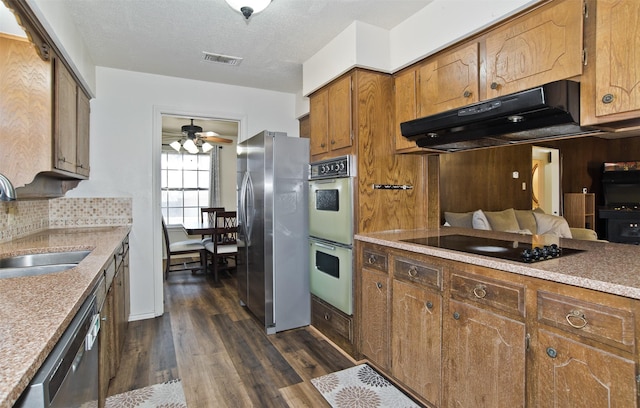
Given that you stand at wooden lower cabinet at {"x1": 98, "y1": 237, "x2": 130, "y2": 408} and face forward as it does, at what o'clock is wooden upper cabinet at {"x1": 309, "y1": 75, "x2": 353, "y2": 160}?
The wooden upper cabinet is roughly at 12 o'clock from the wooden lower cabinet.

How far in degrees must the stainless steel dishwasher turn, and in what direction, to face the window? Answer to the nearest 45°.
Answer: approximately 90° to its left

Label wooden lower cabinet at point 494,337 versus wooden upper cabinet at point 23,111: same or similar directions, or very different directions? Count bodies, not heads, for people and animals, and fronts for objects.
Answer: very different directions

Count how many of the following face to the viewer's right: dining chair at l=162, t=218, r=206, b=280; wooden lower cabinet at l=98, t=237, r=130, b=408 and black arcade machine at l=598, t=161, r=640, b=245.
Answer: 2

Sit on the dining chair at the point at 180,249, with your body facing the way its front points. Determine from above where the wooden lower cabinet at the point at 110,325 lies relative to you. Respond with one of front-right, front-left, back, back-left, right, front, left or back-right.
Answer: right

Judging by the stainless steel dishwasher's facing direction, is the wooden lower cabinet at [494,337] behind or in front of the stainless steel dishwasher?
in front

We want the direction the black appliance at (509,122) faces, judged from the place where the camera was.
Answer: facing the viewer and to the left of the viewer

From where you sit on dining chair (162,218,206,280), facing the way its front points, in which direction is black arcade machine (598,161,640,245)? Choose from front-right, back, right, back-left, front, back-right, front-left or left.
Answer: front-right

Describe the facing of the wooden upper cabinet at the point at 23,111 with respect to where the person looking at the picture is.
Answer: facing to the right of the viewer

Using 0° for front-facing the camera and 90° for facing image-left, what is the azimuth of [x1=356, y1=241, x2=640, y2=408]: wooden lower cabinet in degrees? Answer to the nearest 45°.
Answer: approximately 45°

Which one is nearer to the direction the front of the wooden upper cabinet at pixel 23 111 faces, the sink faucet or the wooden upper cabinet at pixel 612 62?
the wooden upper cabinet

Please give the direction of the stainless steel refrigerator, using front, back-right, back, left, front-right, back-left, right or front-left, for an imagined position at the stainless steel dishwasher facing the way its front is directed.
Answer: front-left

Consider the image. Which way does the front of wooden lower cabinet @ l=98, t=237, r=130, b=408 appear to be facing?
to the viewer's right
